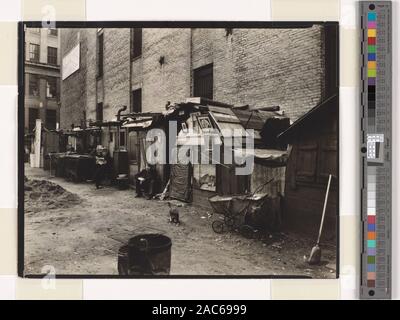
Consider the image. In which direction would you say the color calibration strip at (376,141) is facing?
toward the camera
